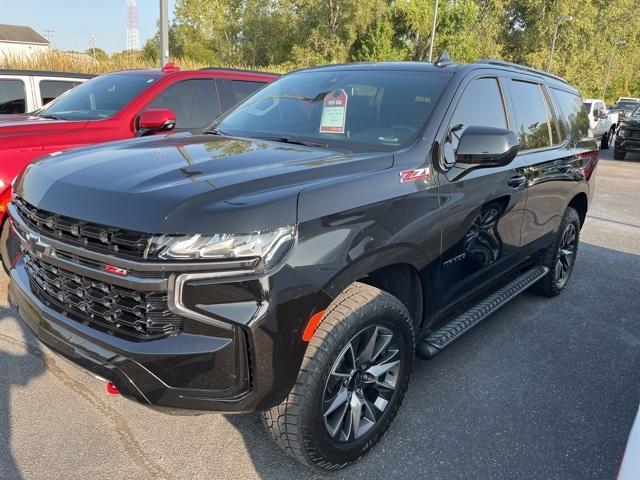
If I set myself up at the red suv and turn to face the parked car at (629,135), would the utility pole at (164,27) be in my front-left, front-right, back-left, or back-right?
front-left

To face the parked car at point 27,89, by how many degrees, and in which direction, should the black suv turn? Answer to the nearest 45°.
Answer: approximately 90° to its right

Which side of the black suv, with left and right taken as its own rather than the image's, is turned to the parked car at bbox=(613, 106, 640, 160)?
back

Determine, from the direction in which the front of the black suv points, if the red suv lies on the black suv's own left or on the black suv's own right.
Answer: on the black suv's own right

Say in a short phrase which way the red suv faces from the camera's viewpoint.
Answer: facing the viewer and to the left of the viewer

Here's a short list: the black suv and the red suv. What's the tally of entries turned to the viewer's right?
0

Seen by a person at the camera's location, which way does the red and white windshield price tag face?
facing the viewer

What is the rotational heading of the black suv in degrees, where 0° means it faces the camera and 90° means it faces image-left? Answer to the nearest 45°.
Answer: approximately 45°

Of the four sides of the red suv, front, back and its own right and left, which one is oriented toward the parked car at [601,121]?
back

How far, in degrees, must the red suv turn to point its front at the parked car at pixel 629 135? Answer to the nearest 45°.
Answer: approximately 180°

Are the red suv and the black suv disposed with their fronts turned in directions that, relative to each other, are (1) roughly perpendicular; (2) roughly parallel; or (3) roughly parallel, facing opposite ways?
roughly parallel

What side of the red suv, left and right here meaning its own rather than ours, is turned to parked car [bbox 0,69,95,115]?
right
